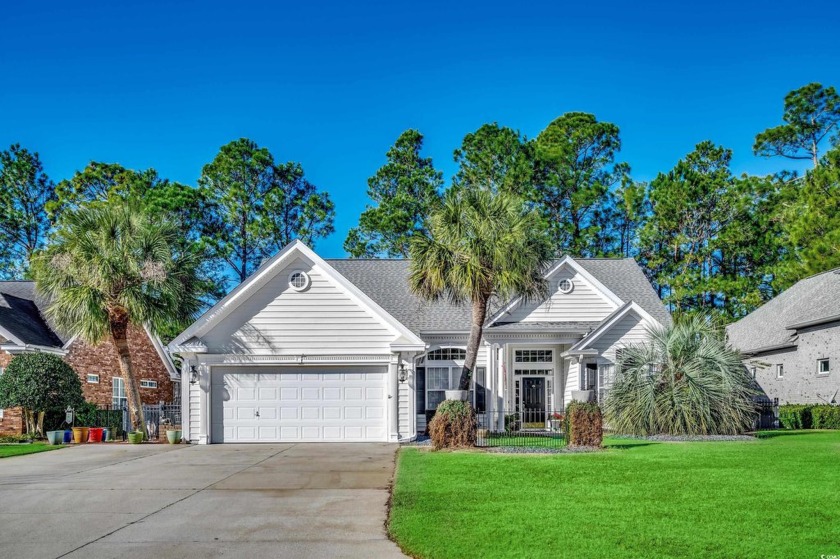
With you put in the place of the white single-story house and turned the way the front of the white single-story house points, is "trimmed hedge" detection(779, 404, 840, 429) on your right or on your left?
on your left

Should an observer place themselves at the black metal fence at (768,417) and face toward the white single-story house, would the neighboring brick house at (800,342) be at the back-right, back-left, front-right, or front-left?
back-right

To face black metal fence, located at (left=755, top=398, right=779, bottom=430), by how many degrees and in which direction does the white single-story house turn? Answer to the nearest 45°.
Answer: approximately 90° to its left

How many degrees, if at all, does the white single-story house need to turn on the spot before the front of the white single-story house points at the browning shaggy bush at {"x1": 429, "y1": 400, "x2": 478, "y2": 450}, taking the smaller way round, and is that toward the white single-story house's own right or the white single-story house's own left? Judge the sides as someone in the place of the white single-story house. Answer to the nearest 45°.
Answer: approximately 45° to the white single-story house's own left

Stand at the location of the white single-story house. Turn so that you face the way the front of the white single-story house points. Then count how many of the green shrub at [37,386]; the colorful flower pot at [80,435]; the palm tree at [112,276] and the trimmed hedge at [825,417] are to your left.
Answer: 1

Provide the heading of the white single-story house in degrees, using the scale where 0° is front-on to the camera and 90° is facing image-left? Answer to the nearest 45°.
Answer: approximately 0°

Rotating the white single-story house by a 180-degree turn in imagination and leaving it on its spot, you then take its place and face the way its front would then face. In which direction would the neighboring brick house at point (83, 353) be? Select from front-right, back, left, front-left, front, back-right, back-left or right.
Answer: front-left

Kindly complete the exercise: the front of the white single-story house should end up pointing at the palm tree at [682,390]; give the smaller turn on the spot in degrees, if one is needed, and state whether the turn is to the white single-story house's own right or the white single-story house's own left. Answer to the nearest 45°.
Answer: approximately 90° to the white single-story house's own left

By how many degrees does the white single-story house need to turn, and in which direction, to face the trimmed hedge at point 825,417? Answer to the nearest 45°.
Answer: approximately 90° to its left

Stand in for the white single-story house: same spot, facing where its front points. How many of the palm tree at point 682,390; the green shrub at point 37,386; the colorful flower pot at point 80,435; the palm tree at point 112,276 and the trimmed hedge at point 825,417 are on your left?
2
